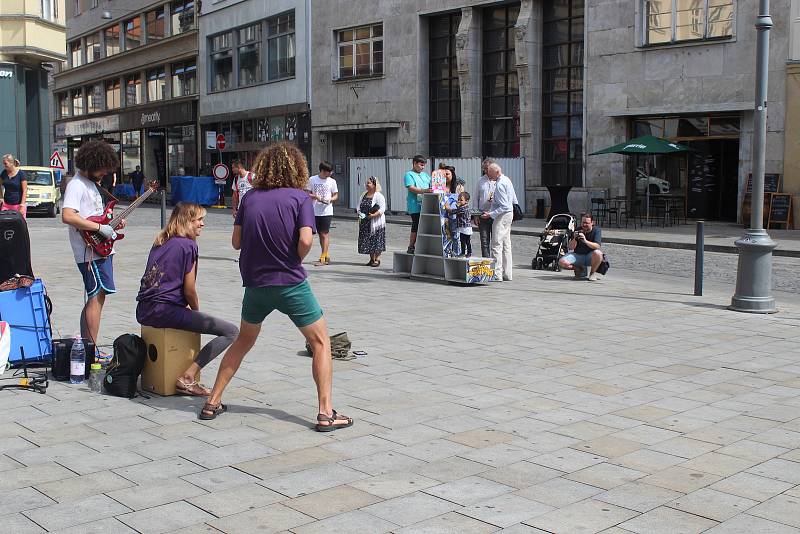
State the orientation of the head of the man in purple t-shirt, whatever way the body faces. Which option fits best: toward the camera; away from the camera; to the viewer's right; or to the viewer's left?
away from the camera

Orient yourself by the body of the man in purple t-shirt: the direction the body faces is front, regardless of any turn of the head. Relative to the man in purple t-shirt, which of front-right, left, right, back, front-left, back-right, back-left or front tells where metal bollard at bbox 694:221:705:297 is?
front-right

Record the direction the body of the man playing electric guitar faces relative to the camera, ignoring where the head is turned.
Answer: to the viewer's right

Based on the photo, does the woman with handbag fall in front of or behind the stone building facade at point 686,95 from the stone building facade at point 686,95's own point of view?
in front

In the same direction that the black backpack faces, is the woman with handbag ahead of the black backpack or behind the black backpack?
behind

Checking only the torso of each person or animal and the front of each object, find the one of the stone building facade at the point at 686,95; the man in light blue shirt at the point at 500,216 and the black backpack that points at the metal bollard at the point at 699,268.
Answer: the stone building facade

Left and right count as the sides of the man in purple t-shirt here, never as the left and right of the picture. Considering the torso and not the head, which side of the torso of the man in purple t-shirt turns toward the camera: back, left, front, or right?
back

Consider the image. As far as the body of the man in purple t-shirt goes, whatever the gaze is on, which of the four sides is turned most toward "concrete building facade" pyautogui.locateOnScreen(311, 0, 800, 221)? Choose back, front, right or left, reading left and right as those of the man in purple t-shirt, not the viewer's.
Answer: front
